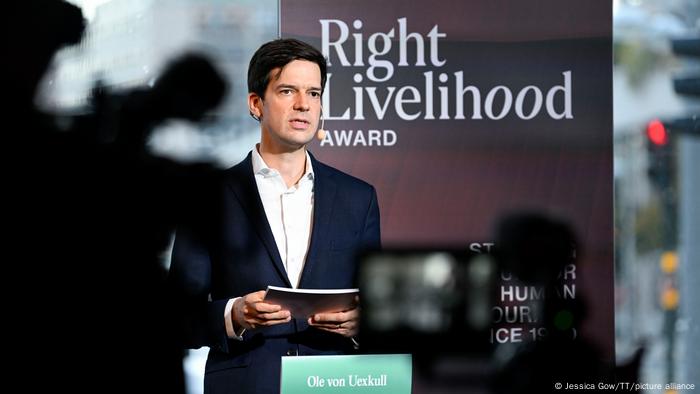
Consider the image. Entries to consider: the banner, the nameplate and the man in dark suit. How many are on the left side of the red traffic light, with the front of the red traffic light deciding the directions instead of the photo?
0

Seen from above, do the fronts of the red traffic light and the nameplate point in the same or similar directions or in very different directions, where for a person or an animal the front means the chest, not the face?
same or similar directions

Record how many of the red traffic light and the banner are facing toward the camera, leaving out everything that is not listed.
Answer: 2

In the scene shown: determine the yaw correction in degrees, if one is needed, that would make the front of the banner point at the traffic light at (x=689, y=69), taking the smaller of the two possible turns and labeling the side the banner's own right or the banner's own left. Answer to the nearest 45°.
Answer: approximately 180°

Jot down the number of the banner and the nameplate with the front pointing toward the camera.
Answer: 2

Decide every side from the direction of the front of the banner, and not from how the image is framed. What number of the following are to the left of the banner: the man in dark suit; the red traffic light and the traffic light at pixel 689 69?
2

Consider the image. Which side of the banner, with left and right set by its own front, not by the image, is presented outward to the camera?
front

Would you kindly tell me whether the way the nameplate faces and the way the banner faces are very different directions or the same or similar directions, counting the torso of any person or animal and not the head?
same or similar directions

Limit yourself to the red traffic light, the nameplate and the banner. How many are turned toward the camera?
3

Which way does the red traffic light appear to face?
toward the camera
